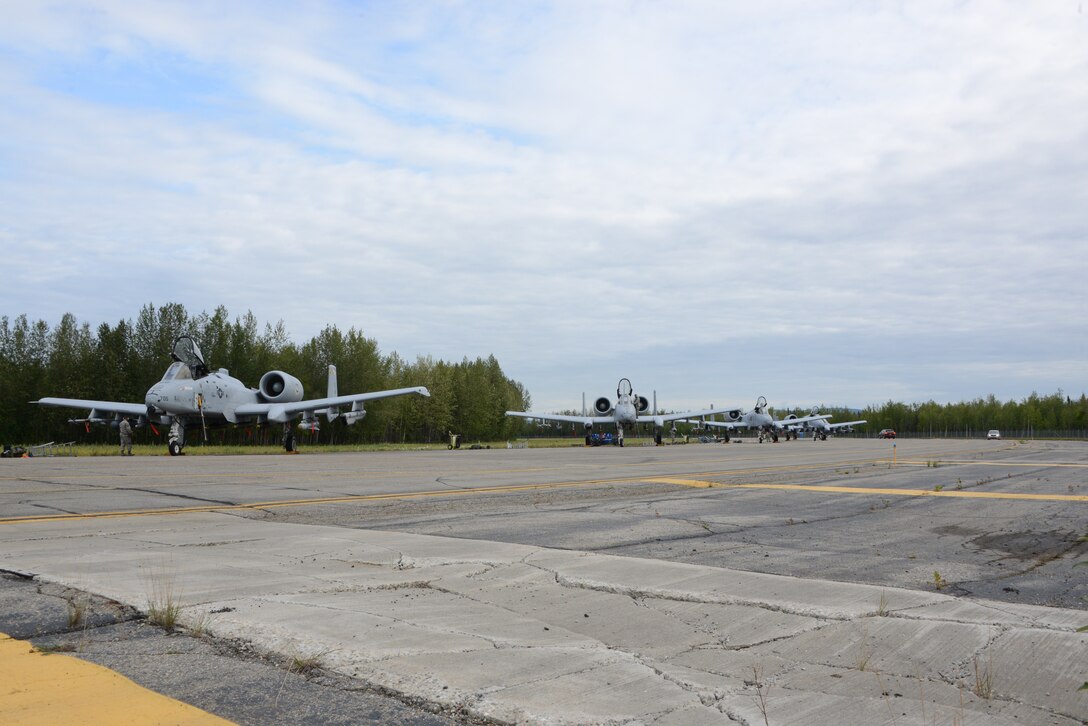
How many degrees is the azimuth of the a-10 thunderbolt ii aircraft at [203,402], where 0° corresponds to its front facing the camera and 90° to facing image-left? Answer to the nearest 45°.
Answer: approximately 45°

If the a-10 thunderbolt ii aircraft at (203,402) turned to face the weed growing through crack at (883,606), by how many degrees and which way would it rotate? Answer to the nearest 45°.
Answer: approximately 45° to its left

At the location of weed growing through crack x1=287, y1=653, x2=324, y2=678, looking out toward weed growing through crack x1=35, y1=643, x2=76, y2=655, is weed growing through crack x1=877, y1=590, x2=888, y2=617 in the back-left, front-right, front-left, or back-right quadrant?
back-right

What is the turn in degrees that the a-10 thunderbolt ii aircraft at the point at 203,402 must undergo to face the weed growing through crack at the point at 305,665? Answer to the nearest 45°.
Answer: approximately 45° to its left
